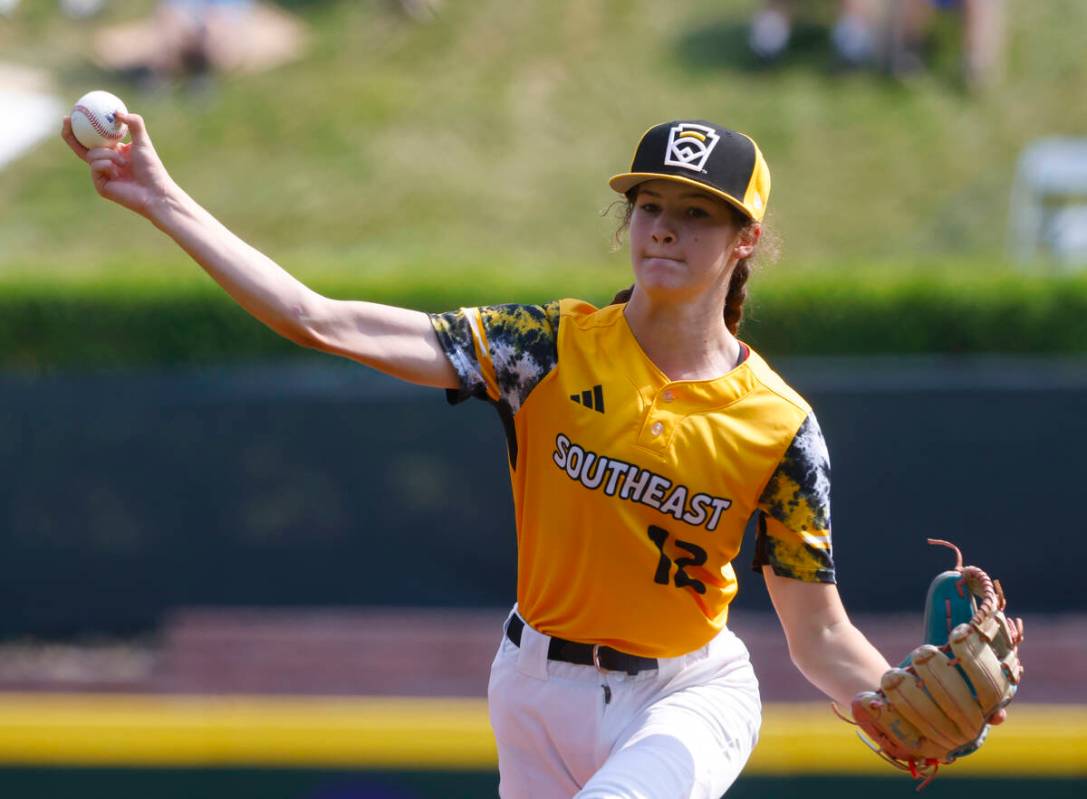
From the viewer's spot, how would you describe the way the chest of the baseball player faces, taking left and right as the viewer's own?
facing the viewer

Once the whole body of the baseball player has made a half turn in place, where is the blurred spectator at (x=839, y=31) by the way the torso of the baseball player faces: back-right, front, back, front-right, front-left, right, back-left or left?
front

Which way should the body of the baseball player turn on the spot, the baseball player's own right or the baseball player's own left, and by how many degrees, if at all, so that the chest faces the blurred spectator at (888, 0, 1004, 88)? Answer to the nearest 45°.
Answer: approximately 180°

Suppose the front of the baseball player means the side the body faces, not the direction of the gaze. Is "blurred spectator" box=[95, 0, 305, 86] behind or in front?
behind

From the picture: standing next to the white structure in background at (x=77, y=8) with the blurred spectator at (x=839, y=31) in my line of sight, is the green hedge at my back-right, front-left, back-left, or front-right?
front-right

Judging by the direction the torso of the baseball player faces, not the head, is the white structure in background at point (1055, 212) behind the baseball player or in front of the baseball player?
behind

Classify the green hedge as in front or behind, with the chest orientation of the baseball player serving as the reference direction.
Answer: behind

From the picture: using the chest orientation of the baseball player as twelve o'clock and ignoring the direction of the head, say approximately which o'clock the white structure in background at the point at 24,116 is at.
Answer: The white structure in background is roughly at 5 o'clock from the baseball player.

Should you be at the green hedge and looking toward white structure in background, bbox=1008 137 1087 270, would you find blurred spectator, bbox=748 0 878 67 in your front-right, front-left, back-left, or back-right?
front-left
